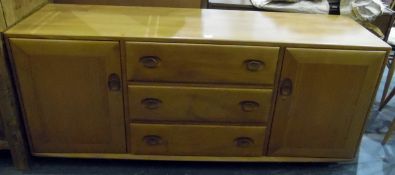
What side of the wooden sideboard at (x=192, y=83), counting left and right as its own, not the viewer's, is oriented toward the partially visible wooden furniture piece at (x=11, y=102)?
right

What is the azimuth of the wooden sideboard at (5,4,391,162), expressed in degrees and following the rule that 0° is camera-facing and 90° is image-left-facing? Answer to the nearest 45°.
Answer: approximately 0°

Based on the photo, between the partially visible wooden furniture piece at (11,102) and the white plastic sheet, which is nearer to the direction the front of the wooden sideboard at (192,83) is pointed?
the partially visible wooden furniture piece

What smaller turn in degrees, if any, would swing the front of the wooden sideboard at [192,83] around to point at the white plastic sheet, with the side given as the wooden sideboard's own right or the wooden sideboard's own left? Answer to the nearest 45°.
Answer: approximately 135° to the wooden sideboard's own left
